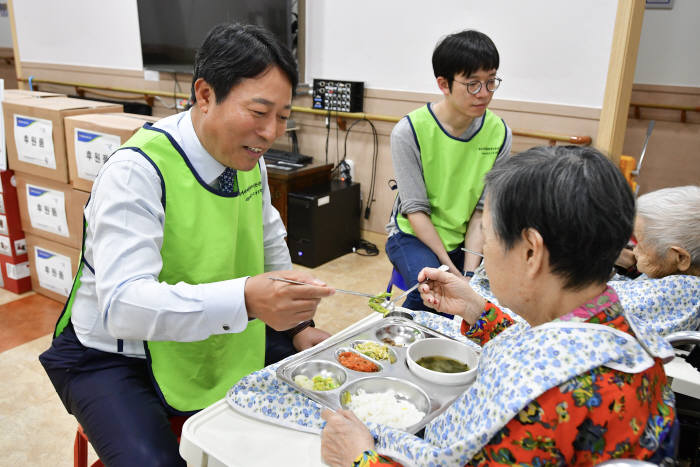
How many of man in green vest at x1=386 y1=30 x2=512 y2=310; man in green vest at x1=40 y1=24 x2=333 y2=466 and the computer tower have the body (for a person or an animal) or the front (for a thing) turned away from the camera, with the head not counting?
0

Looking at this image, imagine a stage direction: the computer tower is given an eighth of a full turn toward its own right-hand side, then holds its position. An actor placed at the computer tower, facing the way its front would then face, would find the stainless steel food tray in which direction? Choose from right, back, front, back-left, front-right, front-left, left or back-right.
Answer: left

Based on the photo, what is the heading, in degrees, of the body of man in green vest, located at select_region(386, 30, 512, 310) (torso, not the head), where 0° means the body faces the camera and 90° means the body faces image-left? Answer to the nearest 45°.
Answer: approximately 315°

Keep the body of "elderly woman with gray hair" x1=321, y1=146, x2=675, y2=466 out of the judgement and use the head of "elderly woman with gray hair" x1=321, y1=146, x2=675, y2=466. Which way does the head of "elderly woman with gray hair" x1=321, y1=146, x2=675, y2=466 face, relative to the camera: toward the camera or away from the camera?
away from the camera

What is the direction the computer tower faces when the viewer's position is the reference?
facing the viewer and to the left of the viewer

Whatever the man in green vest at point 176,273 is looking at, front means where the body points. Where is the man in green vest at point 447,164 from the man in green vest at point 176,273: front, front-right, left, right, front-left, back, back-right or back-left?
left

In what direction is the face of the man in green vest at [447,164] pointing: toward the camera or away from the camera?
toward the camera

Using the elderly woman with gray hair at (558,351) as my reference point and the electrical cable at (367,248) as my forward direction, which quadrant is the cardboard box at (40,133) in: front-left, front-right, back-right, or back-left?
front-left

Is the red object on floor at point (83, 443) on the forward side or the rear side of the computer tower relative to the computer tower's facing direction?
on the forward side

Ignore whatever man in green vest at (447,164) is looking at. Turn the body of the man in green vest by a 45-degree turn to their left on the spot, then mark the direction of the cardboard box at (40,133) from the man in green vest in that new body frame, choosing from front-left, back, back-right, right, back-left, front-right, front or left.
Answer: back

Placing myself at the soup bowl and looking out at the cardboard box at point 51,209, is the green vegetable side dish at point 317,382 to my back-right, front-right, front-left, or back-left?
front-left

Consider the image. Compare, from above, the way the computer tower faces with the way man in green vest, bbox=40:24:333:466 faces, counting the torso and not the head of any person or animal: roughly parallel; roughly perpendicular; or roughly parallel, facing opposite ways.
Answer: roughly perpendicular

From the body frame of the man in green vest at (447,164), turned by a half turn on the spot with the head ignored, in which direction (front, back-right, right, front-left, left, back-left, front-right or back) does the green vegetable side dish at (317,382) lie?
back-left

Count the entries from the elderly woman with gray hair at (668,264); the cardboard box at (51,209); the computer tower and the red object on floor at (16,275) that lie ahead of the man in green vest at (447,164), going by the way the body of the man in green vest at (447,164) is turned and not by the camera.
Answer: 1

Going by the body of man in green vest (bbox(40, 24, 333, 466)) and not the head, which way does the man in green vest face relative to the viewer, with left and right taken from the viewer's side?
facing the viewer and to the right of the viewer

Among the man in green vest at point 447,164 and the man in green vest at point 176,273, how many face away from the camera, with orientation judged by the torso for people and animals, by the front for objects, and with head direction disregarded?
0

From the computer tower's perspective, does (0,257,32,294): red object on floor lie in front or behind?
in front
